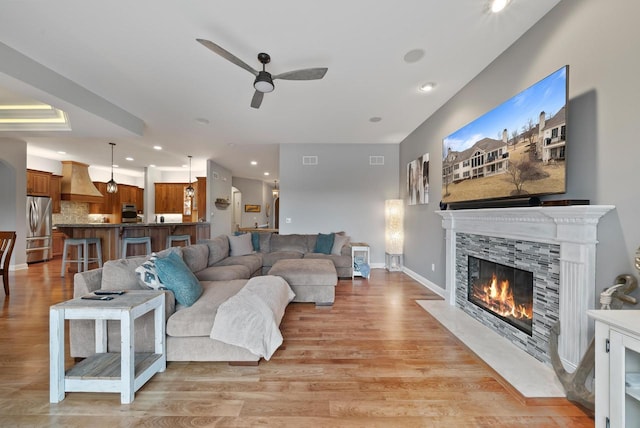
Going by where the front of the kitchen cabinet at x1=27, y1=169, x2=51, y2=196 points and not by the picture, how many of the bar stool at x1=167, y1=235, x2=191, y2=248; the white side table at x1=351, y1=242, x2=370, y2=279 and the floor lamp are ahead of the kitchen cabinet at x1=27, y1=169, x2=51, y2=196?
3

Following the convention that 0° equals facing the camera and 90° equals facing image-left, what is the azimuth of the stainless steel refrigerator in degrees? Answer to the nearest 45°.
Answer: approximately 315°

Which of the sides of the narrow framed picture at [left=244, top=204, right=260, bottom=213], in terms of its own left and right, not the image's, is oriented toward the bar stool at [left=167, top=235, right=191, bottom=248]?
front

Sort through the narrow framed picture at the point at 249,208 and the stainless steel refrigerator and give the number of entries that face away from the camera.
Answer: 0

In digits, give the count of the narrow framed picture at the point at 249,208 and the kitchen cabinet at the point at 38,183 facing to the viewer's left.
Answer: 0

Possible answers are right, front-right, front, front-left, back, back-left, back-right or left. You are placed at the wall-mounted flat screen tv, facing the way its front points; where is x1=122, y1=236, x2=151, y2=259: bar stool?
front-right

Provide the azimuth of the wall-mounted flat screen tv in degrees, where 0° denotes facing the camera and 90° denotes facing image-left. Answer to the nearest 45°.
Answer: approximately 45°

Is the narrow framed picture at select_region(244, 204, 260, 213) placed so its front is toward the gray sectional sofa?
yes

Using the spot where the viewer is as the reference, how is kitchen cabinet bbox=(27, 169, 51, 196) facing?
facing the viewer and to the right of the viewer

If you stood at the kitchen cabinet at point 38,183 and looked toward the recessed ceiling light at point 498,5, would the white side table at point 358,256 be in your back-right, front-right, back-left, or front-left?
front-left

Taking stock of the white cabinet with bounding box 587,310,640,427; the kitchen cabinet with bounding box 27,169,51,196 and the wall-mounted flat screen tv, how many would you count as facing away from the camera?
0

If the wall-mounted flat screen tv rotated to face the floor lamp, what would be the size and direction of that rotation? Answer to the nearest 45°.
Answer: approximately 90° to its right

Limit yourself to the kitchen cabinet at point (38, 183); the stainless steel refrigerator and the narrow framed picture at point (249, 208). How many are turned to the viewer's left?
0

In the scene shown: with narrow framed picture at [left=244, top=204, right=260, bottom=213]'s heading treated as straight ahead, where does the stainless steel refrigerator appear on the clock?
The stainless steel refrigerator is roughly at 2 o'clock from the narrow framed picture.

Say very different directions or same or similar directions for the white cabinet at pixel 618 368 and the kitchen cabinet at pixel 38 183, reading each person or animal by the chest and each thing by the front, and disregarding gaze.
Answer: very different directions

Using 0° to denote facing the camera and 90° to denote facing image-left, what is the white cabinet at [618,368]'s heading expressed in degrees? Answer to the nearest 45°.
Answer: approximately 45°
